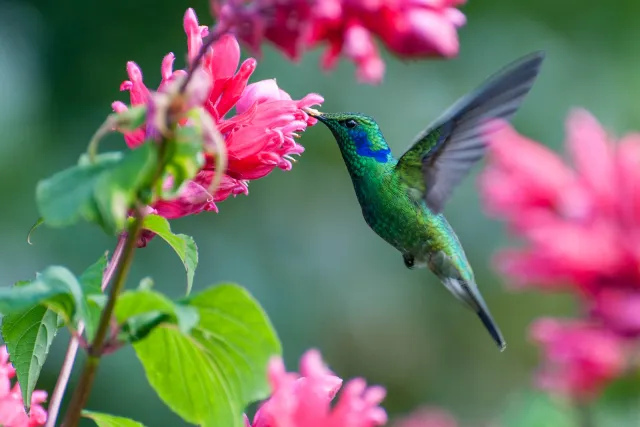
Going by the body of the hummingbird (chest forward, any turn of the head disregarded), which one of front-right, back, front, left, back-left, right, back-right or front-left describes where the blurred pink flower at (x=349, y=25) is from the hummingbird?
left

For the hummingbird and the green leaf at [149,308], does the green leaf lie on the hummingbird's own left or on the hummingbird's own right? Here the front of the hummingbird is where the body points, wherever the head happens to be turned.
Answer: on the hummingbird's own left

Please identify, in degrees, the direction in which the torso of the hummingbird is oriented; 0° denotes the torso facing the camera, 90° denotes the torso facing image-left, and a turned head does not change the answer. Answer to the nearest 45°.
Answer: approximately 90°

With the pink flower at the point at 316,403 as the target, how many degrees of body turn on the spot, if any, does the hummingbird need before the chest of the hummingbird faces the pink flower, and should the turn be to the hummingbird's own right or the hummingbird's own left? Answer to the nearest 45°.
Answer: approximately 90° to the hummingbird's own left

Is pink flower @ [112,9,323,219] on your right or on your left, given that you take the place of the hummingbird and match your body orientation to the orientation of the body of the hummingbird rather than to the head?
on your left
